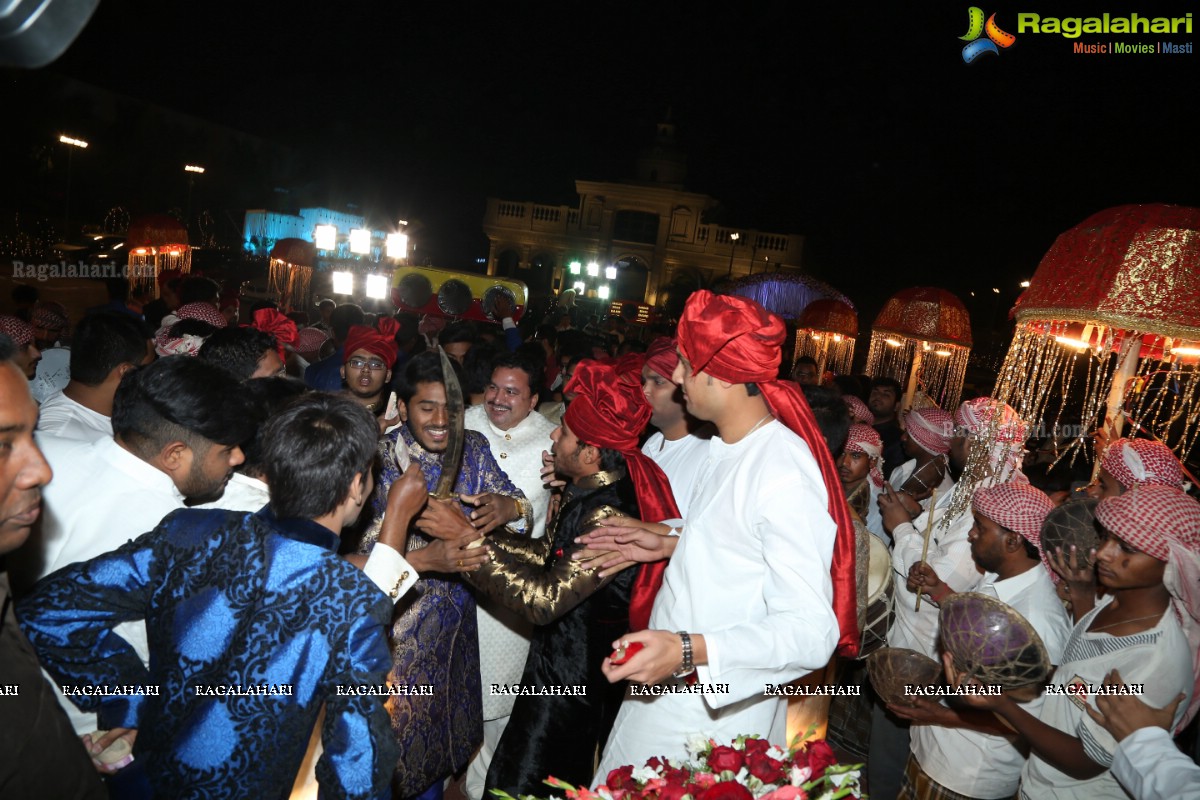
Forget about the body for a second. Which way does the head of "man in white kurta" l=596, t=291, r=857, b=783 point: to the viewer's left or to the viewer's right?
to the viewer's left

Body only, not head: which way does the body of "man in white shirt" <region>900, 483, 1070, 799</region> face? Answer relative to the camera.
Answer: to the viewer's left

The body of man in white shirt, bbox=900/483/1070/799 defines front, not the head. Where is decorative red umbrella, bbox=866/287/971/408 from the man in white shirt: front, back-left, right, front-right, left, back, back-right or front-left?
right

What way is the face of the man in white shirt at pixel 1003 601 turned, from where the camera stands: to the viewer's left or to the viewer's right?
to the viewer's left

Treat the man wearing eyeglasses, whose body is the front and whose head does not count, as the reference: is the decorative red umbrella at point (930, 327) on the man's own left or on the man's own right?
on the man's own left

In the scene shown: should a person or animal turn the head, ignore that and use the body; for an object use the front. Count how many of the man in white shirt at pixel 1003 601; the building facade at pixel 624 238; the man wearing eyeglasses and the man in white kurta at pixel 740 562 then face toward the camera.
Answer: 2

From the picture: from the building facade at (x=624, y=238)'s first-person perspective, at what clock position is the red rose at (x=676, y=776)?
The red rose is roughly at 12 o'clock from the building facade.

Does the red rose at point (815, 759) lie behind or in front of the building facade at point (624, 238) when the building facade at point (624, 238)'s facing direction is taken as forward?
in front

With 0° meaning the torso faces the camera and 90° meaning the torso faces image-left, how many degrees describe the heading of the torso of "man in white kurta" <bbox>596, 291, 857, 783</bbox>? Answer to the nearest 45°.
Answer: approximately 90°
